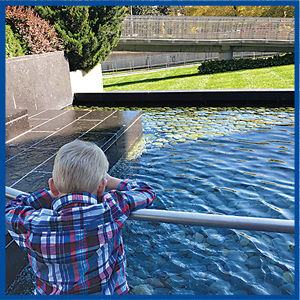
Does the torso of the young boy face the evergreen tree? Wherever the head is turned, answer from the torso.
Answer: yes

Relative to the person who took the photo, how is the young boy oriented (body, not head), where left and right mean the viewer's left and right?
facing away from the viewer

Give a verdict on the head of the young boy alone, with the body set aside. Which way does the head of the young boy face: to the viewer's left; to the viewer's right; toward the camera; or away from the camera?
away from the camera

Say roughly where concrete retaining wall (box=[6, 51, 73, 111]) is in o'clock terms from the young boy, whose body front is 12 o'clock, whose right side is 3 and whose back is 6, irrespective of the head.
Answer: The concrete retaining wall is roughly at 12 o'clock from the young boy.

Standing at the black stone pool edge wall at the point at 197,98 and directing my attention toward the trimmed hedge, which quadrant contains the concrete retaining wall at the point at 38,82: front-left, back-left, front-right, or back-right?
back-left
